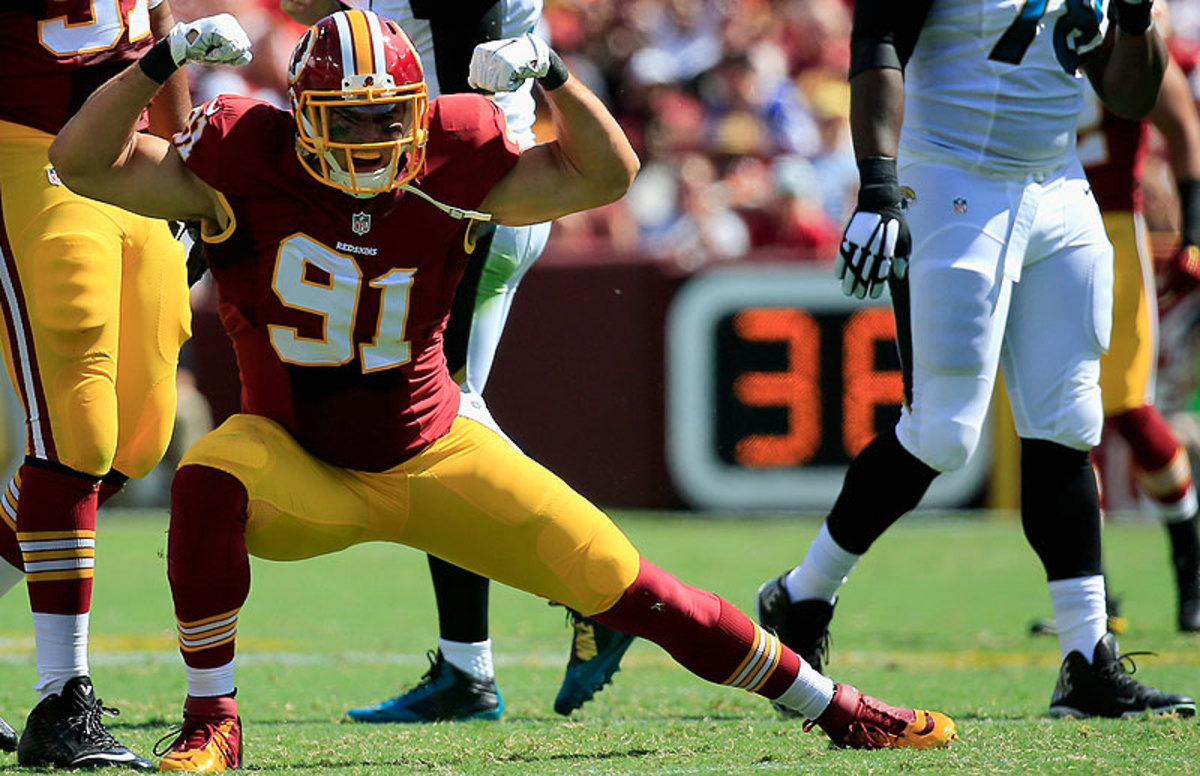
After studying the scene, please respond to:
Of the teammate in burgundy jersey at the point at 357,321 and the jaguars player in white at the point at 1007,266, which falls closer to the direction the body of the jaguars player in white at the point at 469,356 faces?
the teammate in burgundy jersey

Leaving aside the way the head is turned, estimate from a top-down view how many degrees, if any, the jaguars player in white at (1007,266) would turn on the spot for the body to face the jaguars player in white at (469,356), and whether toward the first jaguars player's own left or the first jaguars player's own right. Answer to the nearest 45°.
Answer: approximately 135° to the first jaguars player's own right

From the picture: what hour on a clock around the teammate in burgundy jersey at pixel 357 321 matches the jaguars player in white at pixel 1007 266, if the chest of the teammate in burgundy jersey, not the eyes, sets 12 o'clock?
The jaguars player in white is roughly at 8 o'clock from the teammate in burgundy jersey.

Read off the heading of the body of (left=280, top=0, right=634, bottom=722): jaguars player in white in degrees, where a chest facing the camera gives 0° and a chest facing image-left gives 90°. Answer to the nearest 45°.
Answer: approximately 90°

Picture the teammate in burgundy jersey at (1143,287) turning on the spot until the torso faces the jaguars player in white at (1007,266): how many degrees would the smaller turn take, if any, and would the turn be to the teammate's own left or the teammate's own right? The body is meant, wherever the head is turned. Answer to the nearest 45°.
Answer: approximately 45° to the teammate's own left

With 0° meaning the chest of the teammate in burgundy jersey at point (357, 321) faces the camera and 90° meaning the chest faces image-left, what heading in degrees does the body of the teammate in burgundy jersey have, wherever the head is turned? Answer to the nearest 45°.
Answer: approximately 0°

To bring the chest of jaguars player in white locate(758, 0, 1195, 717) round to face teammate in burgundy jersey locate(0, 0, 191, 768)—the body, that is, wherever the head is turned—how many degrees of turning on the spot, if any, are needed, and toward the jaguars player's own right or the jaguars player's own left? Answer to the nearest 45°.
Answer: approximately 90° to the jaguars player's own right
